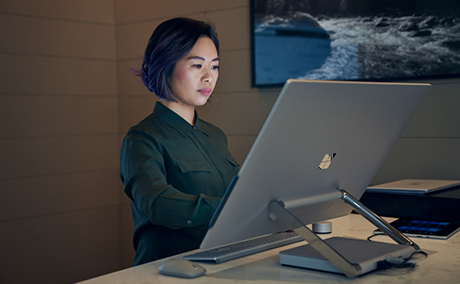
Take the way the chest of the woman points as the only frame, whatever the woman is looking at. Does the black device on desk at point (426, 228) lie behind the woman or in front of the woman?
in front

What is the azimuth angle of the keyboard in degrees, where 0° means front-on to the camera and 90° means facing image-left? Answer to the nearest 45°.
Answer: approximately 135°

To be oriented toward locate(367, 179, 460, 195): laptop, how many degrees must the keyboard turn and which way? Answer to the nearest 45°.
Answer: approximately 90° to its right

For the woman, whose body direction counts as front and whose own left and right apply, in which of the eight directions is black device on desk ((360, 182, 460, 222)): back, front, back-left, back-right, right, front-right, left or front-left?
front-left

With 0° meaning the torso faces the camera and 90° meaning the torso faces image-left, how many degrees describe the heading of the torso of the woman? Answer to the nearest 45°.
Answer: approximately 315°

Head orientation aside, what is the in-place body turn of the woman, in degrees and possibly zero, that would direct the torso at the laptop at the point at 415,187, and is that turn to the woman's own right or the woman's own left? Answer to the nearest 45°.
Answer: approximately 45° to the woman's own left

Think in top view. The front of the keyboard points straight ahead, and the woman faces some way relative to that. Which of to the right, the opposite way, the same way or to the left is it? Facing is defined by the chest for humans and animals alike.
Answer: the opposite way
